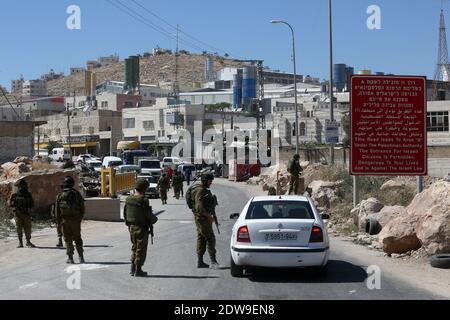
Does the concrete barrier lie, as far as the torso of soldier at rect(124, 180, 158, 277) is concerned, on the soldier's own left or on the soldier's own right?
on the soldier's own left

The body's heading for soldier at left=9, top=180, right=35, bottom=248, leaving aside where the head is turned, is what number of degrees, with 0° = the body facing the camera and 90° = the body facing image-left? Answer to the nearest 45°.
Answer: approximately 0°

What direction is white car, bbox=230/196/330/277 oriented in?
away from the camera

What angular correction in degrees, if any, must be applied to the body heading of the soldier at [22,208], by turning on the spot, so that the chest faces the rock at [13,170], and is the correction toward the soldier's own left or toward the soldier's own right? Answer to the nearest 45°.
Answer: approximately 180°

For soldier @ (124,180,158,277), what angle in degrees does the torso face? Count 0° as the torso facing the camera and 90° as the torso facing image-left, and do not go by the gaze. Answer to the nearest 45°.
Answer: approximately 225°
